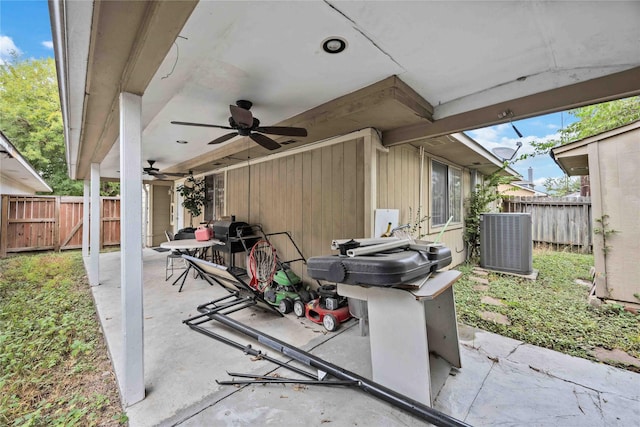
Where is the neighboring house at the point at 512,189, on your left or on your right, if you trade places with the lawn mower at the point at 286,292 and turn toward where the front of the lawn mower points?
on your left

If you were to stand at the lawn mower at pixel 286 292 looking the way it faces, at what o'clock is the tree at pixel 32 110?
The tree is roughly at 6 o'clock from the lawn mower.

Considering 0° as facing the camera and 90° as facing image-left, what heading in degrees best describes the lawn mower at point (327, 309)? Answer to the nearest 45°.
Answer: approximately 315°

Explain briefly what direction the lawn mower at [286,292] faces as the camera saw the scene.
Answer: facing the viewer and to the right of the viewer

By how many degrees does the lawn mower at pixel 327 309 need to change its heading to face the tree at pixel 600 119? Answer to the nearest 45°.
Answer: approximately 90° to its left

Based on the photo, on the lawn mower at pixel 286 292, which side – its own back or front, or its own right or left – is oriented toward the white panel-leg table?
front

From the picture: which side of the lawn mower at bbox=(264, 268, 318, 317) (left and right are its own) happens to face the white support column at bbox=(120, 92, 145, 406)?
right

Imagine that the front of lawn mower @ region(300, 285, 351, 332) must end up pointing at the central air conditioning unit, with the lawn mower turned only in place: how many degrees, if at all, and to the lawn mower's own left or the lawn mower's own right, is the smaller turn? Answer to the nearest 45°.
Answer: approximately 90° to the lawn mower's own left

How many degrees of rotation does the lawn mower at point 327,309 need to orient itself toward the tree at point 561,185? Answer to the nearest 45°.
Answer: approximately 90° to its left

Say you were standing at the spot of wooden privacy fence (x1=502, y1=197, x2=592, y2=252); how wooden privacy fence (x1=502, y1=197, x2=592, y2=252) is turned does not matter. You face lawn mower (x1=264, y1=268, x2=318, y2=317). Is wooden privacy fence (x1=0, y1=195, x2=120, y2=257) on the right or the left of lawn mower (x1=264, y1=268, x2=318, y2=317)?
right

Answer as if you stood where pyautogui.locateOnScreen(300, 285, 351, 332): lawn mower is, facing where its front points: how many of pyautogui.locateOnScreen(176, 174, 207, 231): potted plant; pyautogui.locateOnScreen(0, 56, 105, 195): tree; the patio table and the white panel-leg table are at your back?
3

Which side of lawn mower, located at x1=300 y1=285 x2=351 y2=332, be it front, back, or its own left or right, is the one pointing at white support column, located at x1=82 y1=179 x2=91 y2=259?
back
